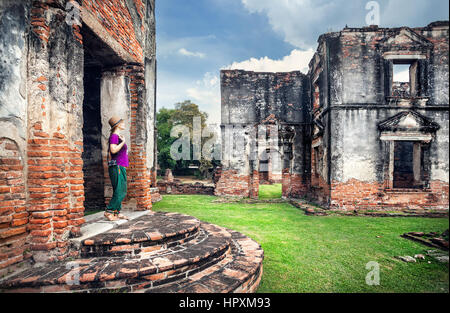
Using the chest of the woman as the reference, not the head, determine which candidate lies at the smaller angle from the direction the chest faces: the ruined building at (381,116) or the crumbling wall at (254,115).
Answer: the ruined building

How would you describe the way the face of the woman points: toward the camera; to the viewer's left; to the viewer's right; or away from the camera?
to the viewer's right

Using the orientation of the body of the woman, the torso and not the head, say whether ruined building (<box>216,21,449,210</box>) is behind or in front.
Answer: in front

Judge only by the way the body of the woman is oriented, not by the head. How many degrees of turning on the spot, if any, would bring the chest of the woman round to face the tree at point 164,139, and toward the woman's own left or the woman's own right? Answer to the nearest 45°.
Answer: approximately 90° to the woman's own left

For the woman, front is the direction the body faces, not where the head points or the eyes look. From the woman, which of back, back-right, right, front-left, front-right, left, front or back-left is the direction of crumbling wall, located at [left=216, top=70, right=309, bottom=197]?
front-left

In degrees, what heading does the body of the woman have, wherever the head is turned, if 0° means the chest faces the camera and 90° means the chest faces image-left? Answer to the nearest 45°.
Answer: approximately 270°
